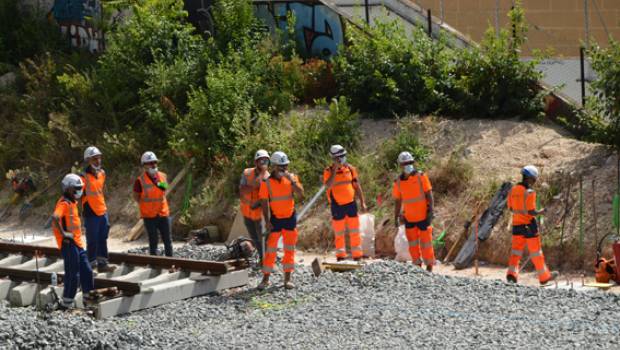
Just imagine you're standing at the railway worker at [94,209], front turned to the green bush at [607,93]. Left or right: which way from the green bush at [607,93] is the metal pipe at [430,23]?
left

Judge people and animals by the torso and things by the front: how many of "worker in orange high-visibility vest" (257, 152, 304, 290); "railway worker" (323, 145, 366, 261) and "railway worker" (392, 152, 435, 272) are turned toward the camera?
3

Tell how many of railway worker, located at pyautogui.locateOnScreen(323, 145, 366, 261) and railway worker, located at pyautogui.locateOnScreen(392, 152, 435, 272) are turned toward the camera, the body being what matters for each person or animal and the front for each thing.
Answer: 2

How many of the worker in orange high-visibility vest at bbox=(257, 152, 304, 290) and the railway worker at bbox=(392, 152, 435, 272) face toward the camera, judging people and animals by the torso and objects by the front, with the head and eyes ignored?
2

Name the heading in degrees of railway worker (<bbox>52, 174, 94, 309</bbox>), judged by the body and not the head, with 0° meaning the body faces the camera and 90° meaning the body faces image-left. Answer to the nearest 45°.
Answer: approximately 315°

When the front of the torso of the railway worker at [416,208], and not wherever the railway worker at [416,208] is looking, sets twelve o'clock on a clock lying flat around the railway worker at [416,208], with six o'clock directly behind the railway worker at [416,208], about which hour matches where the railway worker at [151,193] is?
the railway worker at [151,193] is roughly at 3 o'clock from the railway worker at [416,208].

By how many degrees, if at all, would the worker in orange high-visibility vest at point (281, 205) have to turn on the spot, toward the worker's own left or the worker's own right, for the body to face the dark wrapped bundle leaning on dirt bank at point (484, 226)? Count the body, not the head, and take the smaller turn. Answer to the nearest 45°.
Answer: approximately 135° to the worker's own left

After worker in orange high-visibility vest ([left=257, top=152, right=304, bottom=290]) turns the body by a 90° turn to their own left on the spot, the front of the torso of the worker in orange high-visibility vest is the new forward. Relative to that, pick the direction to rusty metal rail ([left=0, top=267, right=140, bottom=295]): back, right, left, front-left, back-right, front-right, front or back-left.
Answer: back
